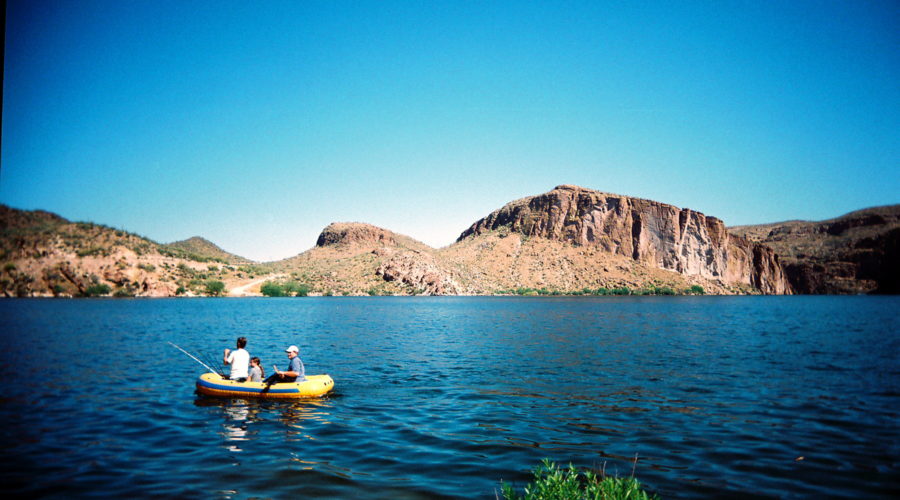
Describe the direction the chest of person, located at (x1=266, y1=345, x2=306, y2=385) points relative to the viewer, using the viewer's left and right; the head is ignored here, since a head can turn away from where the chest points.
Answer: facing to the left of the viewer
